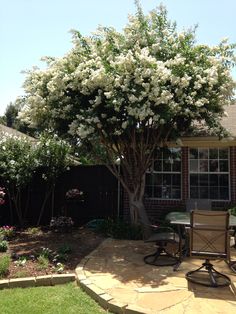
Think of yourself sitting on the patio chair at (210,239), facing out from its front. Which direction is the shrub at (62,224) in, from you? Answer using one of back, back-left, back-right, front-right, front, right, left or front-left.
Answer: front-left

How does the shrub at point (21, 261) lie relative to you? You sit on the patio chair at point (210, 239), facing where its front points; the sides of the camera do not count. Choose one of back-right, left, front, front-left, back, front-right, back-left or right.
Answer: left

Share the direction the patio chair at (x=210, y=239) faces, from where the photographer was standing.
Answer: facing away from the viewer

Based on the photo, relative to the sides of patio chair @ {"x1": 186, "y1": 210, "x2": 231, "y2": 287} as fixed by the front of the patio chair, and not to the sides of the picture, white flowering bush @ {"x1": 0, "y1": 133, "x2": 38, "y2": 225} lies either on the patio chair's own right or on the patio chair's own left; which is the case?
on the patio chair's own left

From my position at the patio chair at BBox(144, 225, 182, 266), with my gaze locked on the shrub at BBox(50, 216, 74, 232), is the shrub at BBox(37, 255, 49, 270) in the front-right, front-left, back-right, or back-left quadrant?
front-left

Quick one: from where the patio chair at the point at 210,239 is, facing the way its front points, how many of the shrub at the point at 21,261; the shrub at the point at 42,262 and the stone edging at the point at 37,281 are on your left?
3

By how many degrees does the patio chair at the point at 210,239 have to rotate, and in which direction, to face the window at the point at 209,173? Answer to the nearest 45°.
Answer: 0° — it already faces it

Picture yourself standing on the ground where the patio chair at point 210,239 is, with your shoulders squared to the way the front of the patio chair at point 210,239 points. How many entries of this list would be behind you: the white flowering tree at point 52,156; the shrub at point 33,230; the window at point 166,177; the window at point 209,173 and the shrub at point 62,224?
0

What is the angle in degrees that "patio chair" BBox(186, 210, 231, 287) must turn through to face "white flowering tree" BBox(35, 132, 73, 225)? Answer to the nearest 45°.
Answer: approximately 45° to its left

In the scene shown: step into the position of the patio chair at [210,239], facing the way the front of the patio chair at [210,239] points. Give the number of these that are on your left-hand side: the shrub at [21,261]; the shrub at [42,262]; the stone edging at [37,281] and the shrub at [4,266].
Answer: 4

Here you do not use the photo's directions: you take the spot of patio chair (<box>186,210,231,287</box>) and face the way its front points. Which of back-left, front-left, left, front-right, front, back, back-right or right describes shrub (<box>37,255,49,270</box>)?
left

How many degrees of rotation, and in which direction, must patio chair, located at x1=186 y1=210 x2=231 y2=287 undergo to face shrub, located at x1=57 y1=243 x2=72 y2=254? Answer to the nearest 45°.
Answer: approximately 90° to its left

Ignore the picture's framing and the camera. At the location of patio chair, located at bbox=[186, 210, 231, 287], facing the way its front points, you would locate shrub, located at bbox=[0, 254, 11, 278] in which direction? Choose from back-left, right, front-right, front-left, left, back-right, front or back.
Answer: left

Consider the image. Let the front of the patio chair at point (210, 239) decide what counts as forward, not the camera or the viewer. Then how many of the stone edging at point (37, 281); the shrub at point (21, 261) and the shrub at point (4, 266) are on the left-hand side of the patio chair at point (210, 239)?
3

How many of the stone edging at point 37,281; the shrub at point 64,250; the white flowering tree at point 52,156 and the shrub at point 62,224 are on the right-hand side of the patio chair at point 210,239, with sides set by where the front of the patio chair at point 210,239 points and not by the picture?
0
